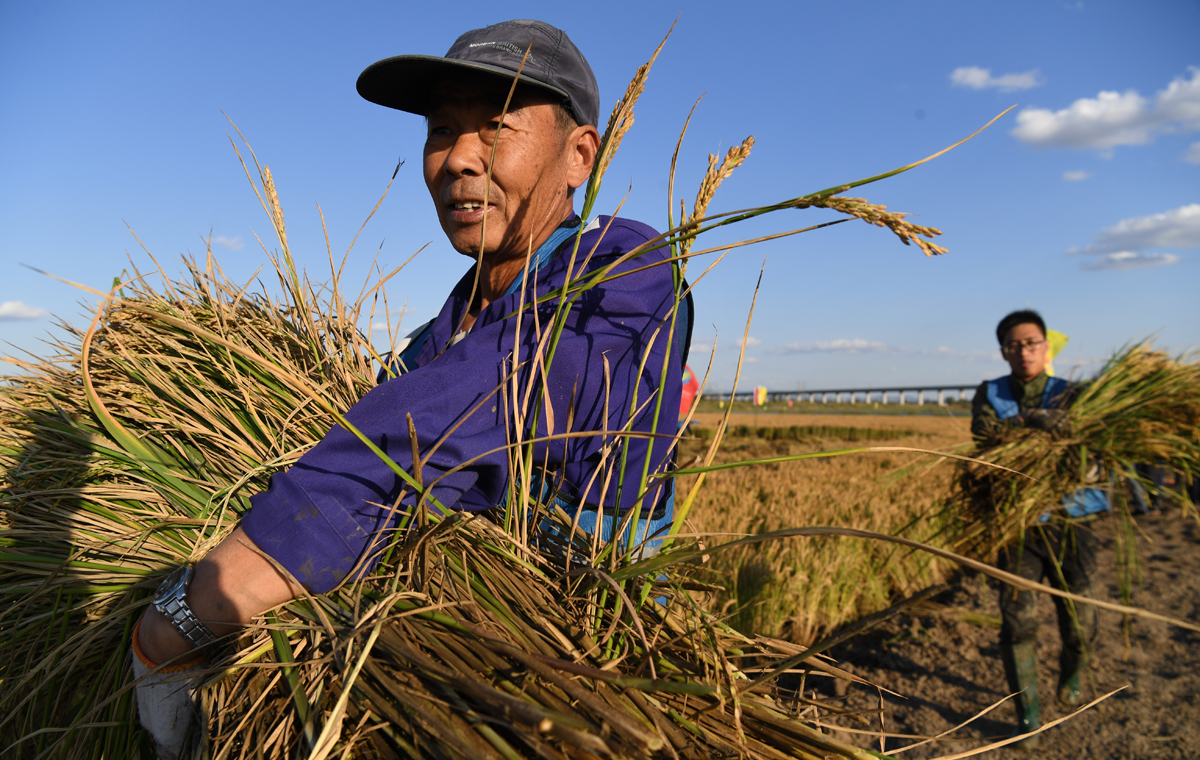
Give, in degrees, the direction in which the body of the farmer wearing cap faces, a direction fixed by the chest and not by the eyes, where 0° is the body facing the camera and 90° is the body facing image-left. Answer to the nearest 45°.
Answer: approximately 45°

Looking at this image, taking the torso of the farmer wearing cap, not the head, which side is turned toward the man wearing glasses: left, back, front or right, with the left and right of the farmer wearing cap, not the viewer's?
back

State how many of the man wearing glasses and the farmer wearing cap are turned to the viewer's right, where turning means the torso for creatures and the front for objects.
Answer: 0

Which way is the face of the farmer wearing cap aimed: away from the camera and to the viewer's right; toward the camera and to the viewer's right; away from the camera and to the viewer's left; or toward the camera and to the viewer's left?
toward the camera and to the viewer's left

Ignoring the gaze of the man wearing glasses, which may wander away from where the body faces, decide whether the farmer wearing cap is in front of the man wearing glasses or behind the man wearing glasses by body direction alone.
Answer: in front

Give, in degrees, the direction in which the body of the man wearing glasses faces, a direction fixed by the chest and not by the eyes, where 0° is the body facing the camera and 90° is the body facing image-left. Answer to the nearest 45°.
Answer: approximately 0°
